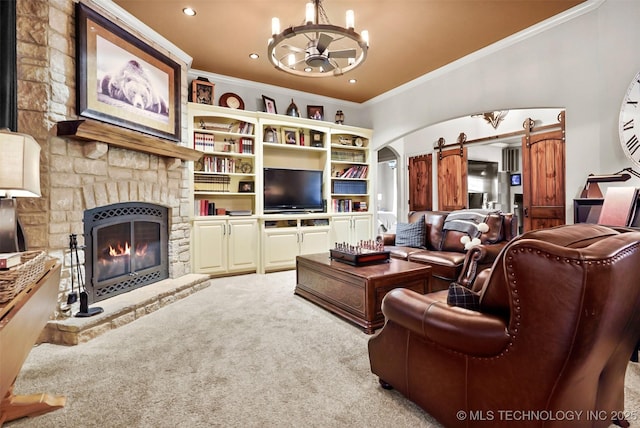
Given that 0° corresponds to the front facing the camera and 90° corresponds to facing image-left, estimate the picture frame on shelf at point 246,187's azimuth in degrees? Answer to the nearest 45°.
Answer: approximately 0°

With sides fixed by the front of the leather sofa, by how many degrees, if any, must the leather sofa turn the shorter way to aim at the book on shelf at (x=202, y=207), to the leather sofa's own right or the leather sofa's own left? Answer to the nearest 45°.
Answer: approximately 45° to the leather sofa's own right

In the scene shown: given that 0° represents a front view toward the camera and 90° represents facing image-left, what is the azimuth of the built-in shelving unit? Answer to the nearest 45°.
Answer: approximately 315°

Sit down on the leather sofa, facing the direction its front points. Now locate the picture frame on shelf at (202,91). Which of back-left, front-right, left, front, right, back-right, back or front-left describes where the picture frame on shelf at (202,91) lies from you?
front-right

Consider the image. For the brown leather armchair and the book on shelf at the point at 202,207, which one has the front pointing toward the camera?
the book on shelf

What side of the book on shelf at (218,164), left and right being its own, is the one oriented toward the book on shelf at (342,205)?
left

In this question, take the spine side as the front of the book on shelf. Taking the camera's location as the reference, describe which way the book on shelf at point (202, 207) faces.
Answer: facing the viewer

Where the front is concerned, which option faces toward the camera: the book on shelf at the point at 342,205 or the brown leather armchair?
the book on shelf

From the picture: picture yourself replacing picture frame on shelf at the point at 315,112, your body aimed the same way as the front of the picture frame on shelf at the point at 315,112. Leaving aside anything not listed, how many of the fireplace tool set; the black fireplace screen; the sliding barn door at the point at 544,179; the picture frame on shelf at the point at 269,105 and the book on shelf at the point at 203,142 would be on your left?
1

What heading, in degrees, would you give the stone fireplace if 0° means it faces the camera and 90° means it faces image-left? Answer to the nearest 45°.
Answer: approximately 315°

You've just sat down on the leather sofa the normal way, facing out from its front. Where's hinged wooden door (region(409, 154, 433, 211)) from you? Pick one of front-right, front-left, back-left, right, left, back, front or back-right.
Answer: back-right

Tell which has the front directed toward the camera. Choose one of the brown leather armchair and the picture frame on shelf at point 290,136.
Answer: the picture frame on shelf

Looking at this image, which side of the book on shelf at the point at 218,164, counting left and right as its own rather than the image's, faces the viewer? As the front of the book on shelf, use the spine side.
front
